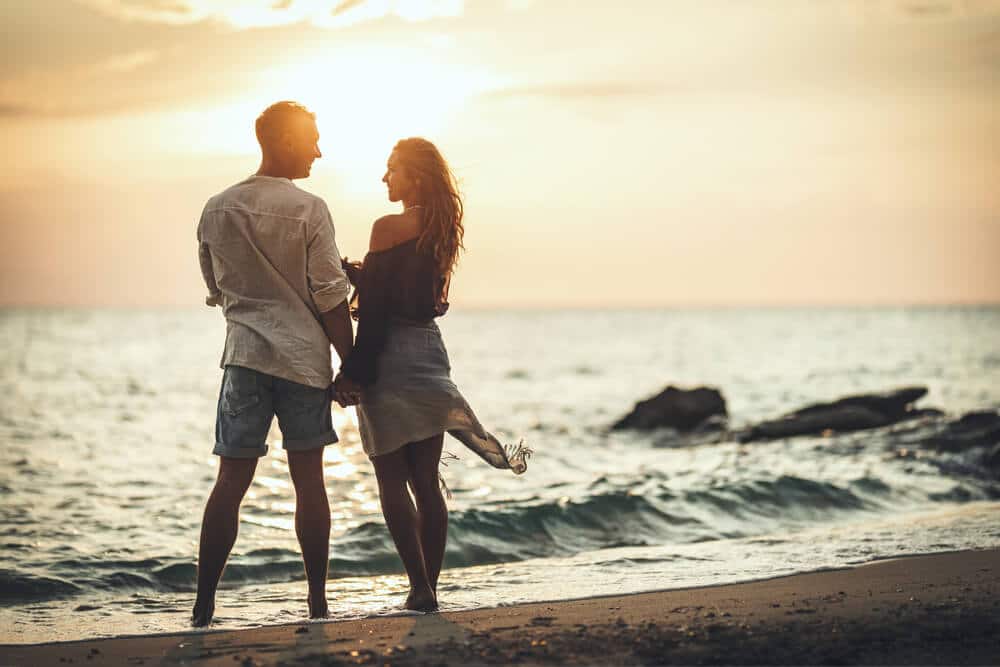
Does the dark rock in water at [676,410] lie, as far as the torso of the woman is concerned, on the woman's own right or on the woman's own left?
on the woman's own right

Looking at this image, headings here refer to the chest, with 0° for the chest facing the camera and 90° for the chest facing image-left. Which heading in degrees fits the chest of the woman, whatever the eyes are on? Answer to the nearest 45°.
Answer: approximately 135°

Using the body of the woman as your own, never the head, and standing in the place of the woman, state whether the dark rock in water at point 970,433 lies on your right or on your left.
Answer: on your right

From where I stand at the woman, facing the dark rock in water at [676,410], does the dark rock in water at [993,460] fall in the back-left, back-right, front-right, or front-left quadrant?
front-right

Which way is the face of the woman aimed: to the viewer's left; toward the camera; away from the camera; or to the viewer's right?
to the viewer's left

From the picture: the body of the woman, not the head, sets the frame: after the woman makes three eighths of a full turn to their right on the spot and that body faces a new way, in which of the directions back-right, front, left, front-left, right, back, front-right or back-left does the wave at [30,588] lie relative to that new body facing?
back-left

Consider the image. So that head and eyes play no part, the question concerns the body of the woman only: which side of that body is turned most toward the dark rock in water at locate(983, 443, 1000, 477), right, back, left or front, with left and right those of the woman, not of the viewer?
right

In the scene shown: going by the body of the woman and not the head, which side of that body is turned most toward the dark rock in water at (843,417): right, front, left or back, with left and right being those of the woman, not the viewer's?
right
